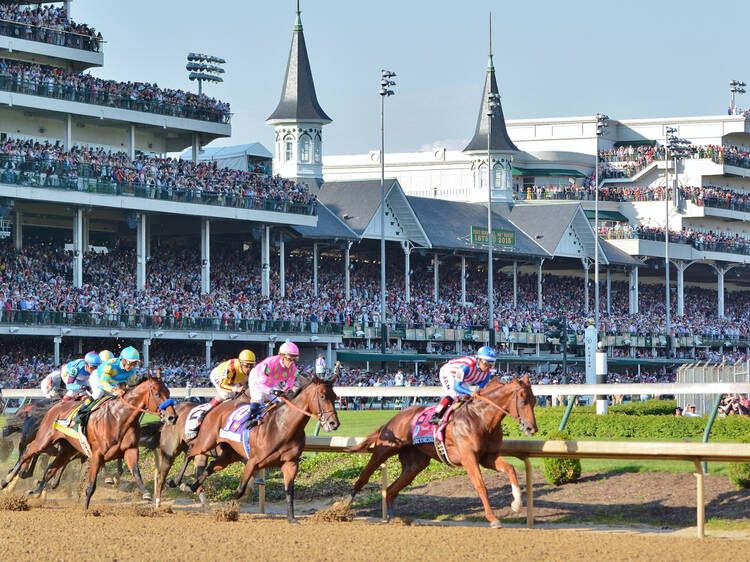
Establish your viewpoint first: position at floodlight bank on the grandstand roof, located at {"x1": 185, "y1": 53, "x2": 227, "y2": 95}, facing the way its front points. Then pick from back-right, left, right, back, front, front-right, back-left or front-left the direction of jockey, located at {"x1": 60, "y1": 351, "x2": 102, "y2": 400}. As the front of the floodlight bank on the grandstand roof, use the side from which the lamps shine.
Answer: front-right

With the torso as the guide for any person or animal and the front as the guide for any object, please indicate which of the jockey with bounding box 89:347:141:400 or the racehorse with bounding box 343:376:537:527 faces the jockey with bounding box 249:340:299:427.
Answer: the jockey with bounding box 89:347:141:400

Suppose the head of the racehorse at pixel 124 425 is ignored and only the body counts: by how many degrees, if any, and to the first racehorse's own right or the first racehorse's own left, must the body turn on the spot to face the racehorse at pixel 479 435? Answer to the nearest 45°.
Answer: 0° — it already faces it

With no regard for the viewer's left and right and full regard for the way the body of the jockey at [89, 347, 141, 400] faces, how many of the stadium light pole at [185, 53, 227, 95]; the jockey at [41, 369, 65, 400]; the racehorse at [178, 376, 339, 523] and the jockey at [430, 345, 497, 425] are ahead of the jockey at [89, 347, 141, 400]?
2

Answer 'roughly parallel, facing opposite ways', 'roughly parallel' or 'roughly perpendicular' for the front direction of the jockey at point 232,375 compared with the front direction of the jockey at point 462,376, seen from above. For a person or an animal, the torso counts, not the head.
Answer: roughly parallel

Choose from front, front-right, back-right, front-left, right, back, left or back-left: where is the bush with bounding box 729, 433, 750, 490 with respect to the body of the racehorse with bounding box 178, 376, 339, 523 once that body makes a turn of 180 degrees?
back-right

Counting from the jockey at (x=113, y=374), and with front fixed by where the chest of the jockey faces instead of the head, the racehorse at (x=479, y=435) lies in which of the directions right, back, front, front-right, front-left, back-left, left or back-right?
front

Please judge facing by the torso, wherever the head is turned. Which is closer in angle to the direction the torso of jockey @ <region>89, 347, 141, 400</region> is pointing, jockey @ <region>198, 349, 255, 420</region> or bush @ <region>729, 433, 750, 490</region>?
the bush

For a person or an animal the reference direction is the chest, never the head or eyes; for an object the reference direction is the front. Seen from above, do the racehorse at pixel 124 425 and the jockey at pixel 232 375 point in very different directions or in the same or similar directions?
same or similar directions

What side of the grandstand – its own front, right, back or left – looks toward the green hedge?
front

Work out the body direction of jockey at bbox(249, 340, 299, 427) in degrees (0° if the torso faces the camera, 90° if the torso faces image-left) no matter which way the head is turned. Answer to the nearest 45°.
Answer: approximately 315°

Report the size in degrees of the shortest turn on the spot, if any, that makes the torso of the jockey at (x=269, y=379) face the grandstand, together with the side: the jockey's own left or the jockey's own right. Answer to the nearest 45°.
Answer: approximately 135° to the jockey's own left

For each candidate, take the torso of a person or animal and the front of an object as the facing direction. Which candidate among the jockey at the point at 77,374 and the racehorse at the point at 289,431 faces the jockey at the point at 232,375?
the jockey at the point at 77,374

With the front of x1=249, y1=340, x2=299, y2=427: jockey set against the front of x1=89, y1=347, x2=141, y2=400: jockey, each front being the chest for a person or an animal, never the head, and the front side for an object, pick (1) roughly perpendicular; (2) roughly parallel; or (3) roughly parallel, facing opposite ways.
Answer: roughly parallel

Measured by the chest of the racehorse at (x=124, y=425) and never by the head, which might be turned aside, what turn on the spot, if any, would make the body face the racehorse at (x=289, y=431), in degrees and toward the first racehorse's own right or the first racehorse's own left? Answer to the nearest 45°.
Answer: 0° — it already faces it

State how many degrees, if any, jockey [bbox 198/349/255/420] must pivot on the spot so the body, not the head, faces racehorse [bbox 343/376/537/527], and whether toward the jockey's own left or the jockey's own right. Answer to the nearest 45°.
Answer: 0° — they already face it

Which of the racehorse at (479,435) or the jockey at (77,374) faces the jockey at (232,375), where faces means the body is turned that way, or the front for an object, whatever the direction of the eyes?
the jockey at (77,374)

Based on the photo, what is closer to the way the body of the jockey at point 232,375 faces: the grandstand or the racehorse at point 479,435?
the racehorse

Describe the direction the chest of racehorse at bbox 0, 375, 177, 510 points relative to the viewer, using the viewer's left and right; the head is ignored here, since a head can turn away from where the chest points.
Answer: facing the viewer and to the right of the viewer

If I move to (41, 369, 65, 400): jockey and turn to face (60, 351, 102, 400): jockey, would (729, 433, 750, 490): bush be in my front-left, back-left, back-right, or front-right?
front-left
